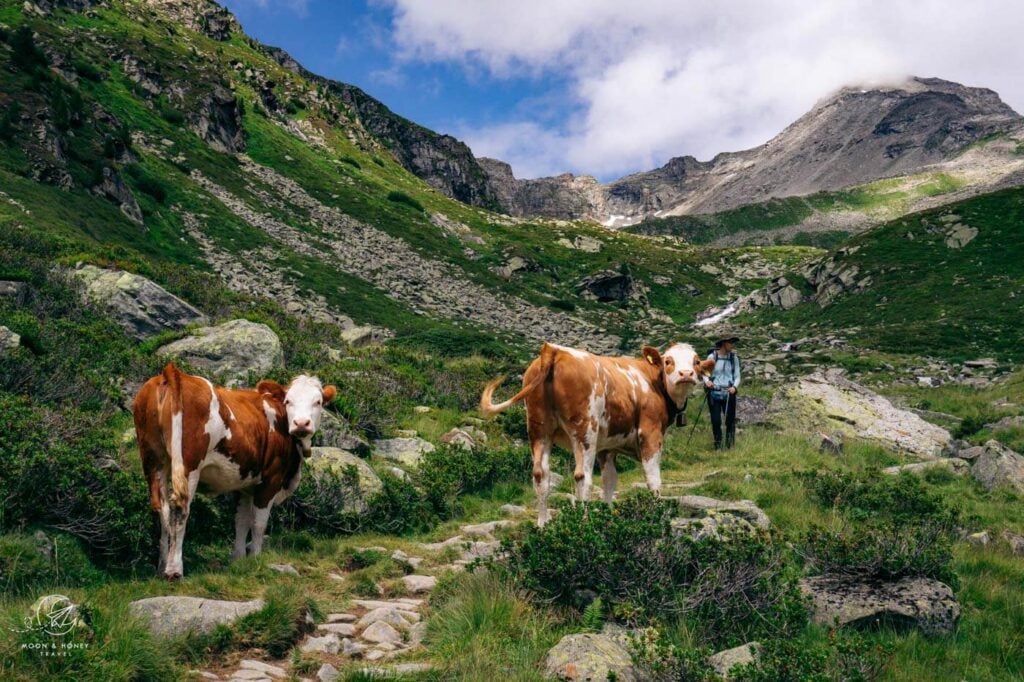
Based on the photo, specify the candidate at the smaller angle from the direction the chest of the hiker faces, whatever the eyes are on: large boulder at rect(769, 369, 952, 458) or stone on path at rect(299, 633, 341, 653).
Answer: the stone on path

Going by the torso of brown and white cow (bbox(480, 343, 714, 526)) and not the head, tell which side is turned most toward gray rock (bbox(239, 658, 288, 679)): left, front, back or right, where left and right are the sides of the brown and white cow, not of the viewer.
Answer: back

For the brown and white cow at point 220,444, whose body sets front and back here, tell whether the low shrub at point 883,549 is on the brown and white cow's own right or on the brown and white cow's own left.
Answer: on the brown and white cow's own right

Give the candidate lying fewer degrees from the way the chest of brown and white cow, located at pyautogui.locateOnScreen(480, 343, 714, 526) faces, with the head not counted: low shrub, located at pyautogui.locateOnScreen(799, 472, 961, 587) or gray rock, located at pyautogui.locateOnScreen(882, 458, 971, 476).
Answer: the gray rock

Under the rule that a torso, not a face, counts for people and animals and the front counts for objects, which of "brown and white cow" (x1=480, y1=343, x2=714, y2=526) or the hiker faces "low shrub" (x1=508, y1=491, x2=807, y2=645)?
the hiker

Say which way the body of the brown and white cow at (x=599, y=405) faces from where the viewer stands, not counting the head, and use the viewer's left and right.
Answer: facing away from the viewer and to the right of the viewer

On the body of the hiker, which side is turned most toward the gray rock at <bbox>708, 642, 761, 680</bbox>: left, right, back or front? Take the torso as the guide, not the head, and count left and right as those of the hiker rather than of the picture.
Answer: front

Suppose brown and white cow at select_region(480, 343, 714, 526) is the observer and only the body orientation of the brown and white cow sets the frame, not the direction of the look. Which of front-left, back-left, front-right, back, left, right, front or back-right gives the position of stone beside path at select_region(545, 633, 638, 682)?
back-right

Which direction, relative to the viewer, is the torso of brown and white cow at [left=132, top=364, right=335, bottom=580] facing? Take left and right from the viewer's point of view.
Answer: facing away from the viewer and to the right of the viewer

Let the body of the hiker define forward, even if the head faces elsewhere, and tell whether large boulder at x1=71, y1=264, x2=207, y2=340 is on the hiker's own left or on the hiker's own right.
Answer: on the hiker's own right

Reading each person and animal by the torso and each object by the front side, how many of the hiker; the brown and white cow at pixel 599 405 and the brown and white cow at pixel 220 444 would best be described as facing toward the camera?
1

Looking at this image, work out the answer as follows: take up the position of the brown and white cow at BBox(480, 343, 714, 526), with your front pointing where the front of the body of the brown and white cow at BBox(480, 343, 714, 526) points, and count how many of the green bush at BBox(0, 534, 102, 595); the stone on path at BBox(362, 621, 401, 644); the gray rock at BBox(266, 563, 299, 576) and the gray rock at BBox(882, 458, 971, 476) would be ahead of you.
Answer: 1
